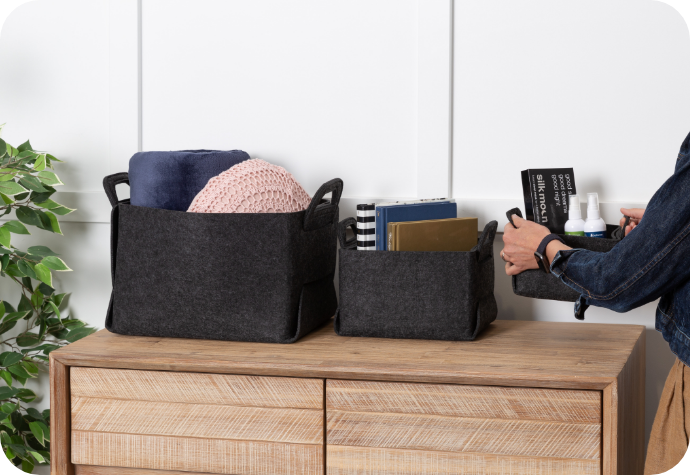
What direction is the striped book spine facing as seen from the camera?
toward the camera

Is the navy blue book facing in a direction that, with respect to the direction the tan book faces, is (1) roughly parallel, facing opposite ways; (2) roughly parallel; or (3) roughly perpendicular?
roughly parallel

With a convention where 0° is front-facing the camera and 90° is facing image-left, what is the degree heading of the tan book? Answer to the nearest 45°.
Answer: approximately 0°

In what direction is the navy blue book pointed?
toward the camera

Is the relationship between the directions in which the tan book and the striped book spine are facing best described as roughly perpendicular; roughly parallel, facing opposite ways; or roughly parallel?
roughly parallel
